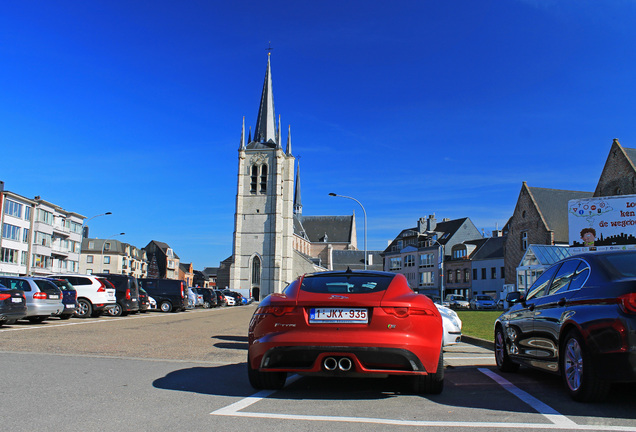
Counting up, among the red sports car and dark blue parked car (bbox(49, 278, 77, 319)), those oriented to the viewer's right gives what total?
0

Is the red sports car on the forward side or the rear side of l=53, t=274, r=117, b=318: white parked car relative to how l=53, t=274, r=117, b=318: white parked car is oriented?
on the rear side

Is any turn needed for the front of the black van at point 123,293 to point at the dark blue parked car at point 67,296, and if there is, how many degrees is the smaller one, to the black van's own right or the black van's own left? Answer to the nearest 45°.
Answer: approximately 135° to the black van's own left

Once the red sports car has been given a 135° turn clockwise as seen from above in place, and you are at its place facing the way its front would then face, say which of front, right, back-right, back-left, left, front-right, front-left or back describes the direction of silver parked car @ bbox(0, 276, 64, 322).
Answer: back

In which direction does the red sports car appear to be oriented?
away from the camera

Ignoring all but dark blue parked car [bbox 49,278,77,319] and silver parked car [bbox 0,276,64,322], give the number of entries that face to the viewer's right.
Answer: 0

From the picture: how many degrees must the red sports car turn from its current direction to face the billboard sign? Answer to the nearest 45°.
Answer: approximately 45° to its right

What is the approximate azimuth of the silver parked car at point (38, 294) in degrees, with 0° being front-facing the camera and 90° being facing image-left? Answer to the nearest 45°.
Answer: approximately 135°

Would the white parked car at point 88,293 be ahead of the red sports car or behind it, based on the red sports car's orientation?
ahead

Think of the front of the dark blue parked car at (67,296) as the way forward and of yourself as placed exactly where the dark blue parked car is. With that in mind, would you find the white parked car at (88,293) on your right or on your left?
on your right

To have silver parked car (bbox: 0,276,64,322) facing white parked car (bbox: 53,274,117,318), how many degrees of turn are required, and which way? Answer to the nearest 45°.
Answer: approximately 45° to its right
